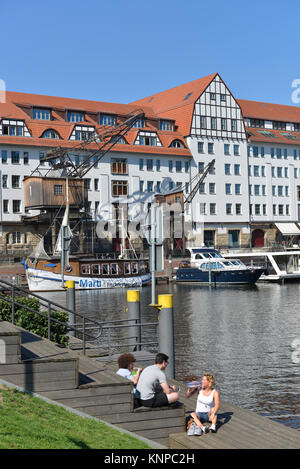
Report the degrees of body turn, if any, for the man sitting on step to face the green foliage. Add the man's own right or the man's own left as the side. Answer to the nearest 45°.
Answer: approximately 90° to the man's own left

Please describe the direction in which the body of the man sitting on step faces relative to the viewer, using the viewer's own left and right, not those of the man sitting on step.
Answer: facing away from the viewer and to the right of the viewer

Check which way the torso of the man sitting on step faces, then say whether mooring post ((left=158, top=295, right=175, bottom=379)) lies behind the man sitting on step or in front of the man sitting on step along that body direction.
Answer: in front

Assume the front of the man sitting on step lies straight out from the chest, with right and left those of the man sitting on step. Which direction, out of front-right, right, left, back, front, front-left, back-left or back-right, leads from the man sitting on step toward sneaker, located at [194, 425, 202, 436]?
right
